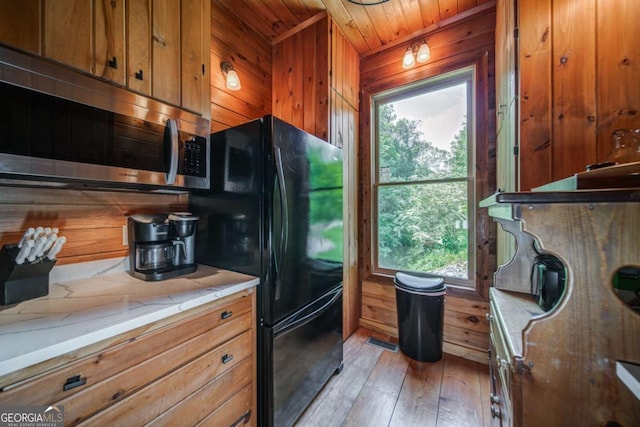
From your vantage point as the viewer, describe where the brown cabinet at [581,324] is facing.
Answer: facing to the left of the viewer

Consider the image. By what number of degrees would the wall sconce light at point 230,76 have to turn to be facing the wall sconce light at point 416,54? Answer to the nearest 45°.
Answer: approximately 45° to its left

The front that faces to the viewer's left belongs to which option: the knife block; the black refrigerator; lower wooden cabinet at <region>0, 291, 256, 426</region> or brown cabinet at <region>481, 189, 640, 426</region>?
the brown cabinet

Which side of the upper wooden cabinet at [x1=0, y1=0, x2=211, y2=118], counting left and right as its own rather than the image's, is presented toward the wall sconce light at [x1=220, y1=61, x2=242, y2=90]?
left

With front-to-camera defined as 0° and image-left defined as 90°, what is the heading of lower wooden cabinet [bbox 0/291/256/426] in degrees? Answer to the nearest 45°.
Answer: approximately 315°
